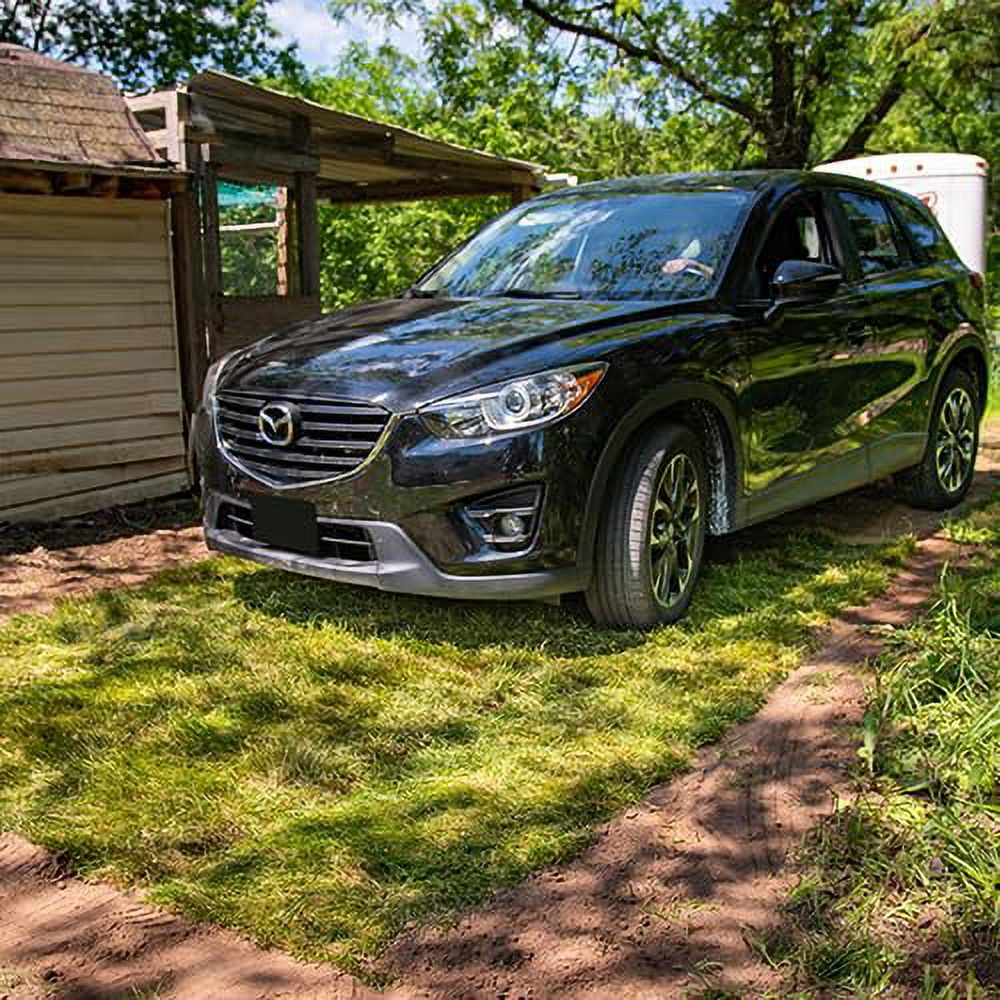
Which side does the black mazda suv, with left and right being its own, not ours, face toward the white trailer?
back

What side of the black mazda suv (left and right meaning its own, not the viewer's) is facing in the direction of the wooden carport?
right

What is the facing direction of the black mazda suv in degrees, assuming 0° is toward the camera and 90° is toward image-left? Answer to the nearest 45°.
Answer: approximately 45°
